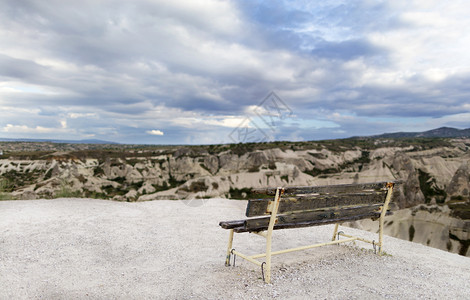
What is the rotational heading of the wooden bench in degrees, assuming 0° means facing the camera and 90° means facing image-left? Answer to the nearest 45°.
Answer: approximately 135°

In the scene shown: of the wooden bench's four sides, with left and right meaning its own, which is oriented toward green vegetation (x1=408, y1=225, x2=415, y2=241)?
right
